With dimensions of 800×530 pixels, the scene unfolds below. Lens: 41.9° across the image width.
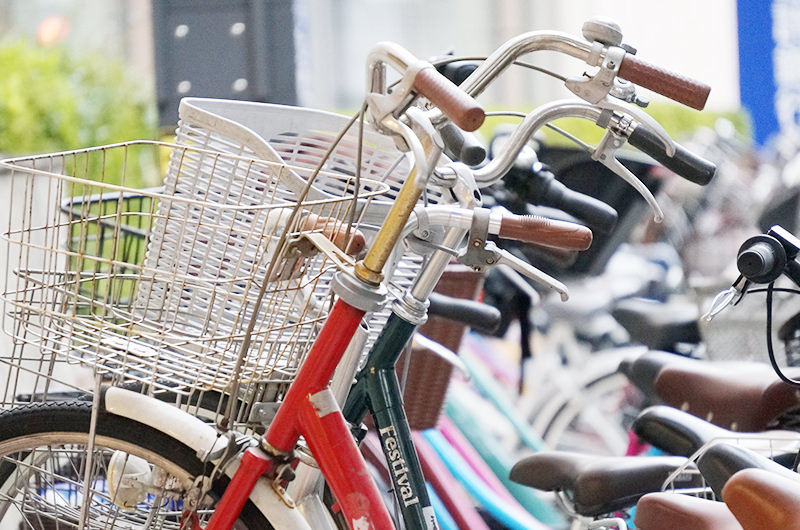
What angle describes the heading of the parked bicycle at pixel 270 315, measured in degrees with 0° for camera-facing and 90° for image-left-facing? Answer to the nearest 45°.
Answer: approximately 90°
